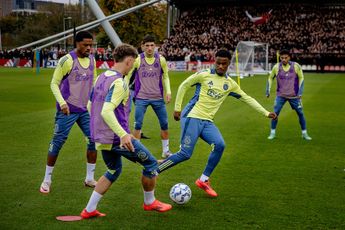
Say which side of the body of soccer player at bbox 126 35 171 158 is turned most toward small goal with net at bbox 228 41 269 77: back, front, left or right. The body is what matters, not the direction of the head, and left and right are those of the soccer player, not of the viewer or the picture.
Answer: back

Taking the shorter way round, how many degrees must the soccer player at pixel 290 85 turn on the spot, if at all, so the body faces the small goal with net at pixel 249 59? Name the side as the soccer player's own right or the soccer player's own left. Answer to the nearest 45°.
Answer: approximately 180°

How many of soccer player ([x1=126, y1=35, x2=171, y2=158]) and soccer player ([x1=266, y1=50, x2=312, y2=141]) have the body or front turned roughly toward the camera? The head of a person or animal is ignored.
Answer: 2

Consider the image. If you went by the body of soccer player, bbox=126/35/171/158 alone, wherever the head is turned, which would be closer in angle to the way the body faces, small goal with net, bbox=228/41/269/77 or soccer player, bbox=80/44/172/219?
the soccer player

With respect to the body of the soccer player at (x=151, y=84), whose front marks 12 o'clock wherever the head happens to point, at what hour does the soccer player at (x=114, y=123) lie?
the soccer player at (x=114, y=123) is roughly at 12 o'clock from the soccer player at (x=151, y=84).

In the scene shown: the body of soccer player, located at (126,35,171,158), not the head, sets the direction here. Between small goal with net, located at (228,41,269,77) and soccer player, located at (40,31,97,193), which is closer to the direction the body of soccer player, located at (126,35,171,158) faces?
the soccer player

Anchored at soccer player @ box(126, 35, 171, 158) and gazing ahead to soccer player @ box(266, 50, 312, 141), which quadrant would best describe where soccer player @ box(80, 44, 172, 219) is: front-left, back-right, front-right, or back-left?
back-right

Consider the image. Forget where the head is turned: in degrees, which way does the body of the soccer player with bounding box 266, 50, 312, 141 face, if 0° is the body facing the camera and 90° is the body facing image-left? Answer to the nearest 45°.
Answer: approximately 0°

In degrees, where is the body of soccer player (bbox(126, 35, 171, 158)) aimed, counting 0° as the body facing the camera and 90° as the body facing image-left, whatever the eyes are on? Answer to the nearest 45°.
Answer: approximately 0°
